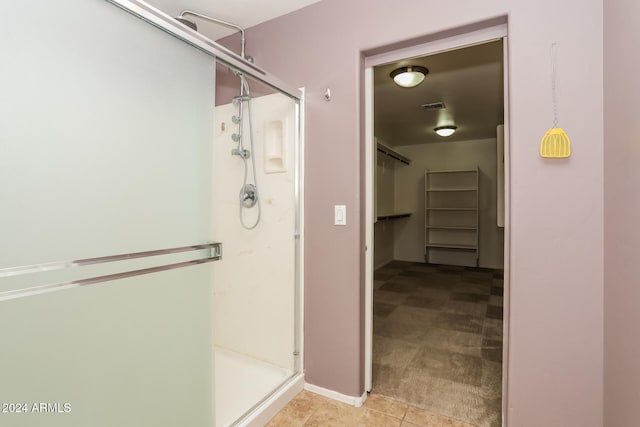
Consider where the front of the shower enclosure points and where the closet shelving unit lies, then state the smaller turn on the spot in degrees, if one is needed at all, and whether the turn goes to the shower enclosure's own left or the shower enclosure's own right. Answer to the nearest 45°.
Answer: approximately 90° to the shower enclosure's own left

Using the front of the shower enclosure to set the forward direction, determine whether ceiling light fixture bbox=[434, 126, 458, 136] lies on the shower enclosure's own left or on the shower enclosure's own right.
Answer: on the shower enclosure's own left

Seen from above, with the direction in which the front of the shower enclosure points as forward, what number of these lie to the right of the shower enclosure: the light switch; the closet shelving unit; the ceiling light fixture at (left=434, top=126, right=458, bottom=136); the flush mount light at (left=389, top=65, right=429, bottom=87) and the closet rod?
0

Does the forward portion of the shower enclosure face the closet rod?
no

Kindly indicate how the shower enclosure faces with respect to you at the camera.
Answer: facing the viewer and to the right of the viewer

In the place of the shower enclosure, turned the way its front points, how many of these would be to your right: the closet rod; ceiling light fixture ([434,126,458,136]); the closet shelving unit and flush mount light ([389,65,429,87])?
0

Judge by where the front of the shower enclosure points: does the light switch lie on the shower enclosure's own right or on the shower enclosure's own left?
on the shower enclosure's own left

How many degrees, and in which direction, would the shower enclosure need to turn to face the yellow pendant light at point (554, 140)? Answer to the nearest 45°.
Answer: approximately 45° to its left

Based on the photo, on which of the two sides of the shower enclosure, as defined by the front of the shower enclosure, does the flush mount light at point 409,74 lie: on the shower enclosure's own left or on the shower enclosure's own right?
on the shower enclosure's own left

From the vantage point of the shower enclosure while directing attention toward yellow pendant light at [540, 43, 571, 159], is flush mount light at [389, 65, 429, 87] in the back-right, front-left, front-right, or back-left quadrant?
front-left

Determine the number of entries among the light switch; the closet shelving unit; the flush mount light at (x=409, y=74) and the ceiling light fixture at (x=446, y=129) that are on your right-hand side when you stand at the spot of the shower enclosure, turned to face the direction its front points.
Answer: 0
